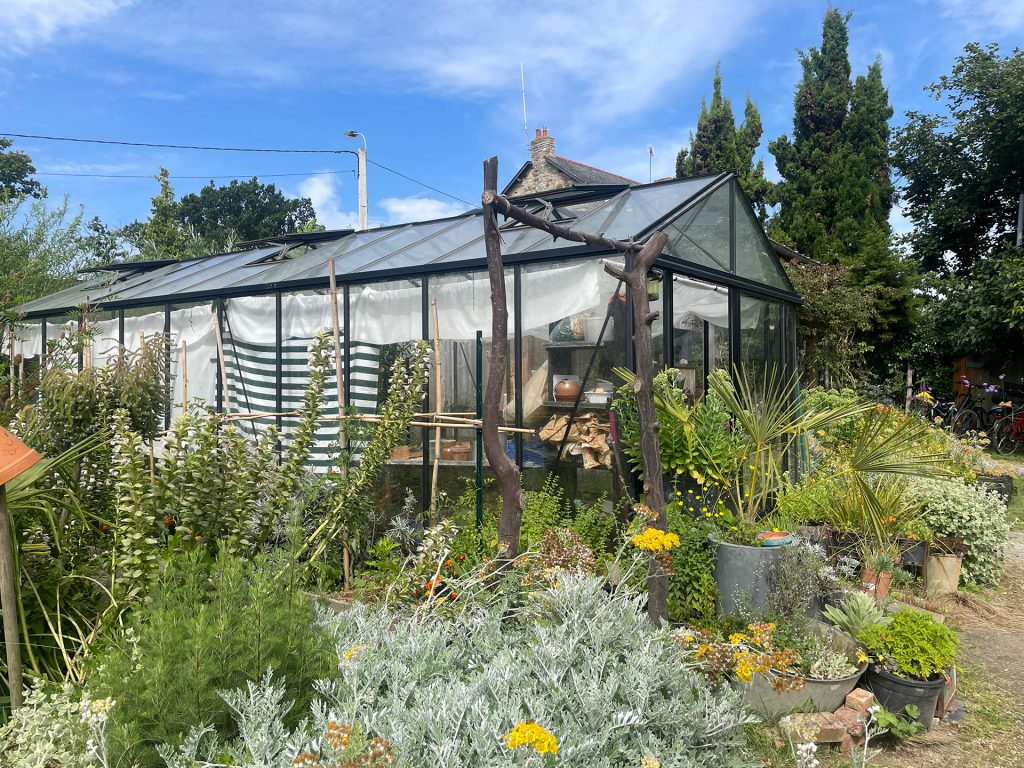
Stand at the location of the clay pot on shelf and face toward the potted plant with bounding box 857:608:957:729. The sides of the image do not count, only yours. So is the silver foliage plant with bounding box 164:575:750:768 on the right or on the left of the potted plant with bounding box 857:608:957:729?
right

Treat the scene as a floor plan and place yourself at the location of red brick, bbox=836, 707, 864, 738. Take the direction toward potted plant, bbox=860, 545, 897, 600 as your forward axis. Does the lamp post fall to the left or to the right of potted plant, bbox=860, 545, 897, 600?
left
